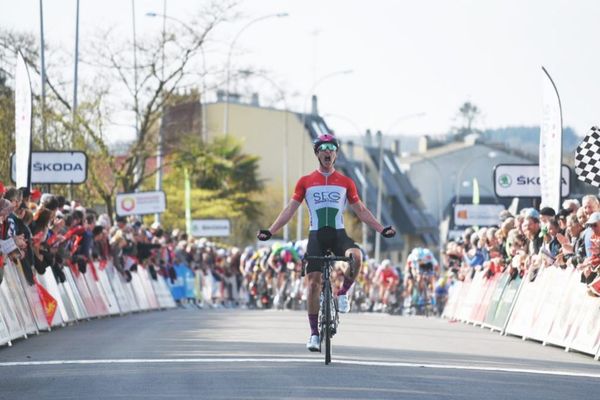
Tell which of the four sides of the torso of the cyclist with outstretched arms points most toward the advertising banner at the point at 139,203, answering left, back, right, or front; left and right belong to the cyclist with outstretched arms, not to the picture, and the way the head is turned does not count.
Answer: back

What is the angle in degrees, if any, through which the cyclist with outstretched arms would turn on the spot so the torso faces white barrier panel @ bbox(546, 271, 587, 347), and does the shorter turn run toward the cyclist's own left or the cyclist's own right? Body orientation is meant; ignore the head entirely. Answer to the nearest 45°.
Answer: approximately 135° to the cyclist's own left

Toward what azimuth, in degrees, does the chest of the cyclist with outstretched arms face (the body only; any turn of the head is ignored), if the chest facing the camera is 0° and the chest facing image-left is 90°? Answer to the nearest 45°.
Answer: approximately 0°

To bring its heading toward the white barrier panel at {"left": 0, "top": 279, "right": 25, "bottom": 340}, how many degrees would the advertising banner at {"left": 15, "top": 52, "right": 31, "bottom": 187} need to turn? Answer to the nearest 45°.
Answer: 0° — it already faces it

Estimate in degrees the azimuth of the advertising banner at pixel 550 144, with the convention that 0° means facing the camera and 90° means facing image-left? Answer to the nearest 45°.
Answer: approximately 0°
